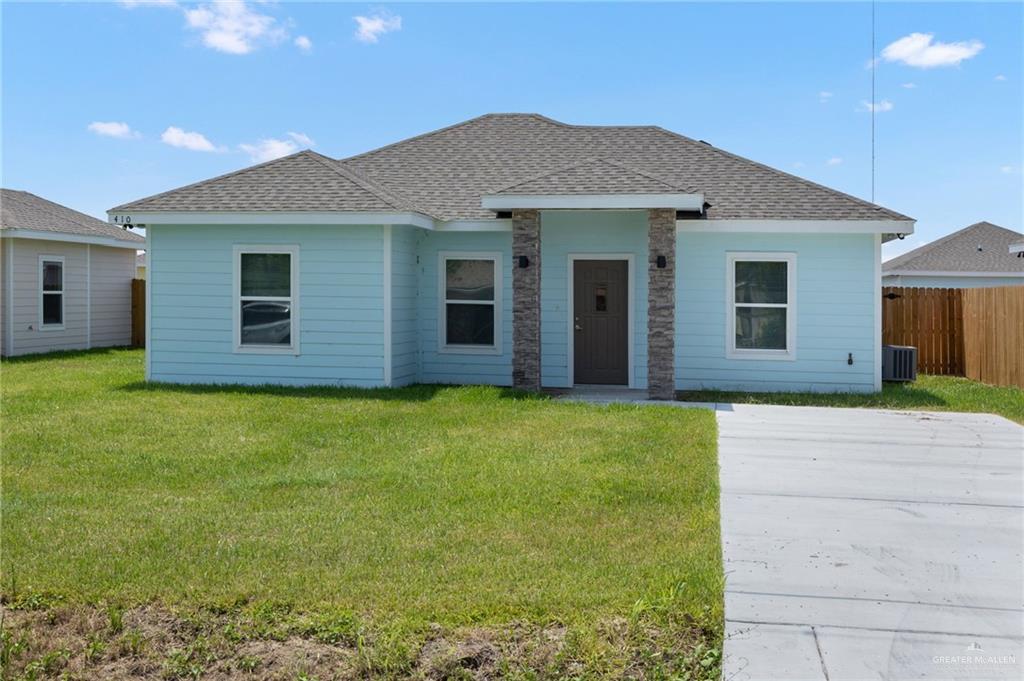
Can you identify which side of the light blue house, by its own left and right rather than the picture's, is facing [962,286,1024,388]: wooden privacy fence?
left

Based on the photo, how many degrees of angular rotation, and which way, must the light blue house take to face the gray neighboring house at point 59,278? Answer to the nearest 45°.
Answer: approximately 135° to its right

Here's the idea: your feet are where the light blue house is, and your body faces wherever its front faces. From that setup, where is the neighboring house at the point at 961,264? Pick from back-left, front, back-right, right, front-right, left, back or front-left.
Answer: back-left

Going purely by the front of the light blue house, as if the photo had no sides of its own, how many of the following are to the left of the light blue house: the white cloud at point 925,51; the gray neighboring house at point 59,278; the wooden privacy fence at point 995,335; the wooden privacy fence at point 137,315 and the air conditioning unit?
3

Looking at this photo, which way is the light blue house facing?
toward the camera

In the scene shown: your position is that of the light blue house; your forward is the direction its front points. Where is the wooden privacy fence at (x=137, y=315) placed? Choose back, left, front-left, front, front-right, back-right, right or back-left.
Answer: back-right

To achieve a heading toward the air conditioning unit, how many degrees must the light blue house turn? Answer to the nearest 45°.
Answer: approximately 90° to its left
